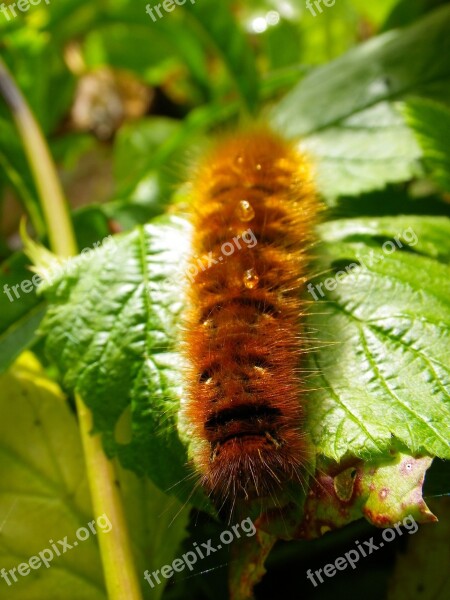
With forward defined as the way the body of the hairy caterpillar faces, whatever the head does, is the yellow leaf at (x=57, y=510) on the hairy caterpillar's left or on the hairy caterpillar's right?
on the hairy caterpillar's right

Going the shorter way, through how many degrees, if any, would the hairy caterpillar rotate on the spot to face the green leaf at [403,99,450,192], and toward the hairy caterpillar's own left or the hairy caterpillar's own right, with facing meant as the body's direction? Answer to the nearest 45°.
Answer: approximately 135° to the hairy caterpillar's own left

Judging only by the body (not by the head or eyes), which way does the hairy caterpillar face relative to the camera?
toward the camera

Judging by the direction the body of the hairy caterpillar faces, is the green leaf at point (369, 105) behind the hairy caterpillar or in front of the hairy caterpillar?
behind

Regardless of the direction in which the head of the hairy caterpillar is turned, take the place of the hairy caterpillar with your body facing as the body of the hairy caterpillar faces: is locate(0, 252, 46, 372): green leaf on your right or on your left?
on your right
